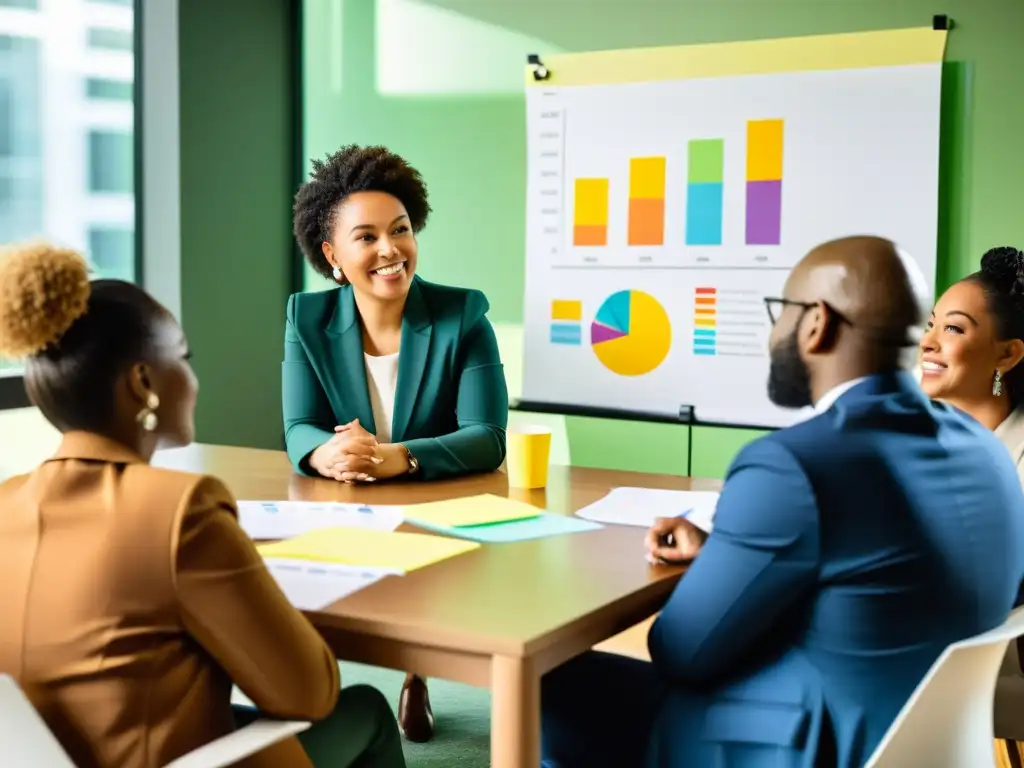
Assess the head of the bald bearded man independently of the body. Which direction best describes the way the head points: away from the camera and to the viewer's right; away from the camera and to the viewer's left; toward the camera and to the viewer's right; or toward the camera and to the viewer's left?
away from the camera and to the viewer's left

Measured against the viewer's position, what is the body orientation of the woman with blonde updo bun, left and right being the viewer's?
facing away from the viewer and to the right of the viewer

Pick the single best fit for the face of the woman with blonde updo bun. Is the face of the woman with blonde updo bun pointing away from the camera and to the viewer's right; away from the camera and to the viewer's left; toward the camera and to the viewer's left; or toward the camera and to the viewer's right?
away from the camera and to the viewer's right

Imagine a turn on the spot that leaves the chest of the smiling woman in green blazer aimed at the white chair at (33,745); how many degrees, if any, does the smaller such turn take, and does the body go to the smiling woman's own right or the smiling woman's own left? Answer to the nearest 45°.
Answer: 0° — they already face it

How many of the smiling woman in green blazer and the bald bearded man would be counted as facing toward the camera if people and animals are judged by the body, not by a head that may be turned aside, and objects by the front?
1

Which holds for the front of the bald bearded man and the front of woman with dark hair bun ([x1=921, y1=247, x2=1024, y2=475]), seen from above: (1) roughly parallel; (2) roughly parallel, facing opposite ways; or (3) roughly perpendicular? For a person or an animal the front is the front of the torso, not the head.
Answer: roughly perpendicular

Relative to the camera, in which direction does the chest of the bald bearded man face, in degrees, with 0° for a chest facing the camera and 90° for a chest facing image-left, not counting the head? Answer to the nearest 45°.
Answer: approximately 135°
